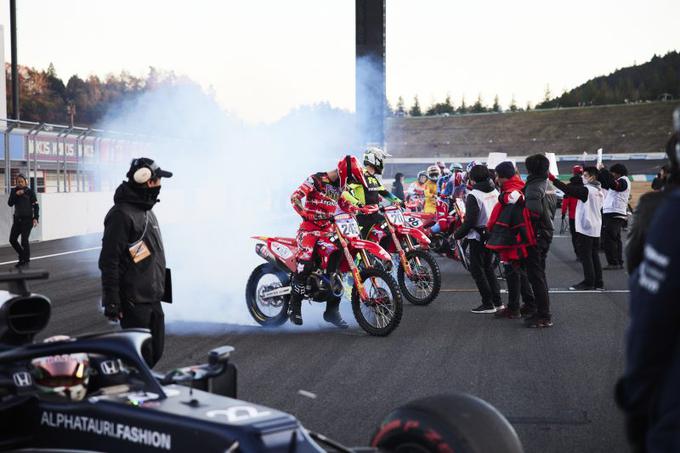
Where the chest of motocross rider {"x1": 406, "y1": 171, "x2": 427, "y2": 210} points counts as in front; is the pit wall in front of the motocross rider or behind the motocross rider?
behind

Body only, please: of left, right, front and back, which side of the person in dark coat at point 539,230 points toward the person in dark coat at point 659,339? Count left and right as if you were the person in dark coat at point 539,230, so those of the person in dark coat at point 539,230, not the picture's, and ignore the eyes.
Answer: left

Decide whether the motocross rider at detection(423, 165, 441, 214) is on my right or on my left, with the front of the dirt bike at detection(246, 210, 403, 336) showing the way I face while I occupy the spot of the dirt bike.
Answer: on my left

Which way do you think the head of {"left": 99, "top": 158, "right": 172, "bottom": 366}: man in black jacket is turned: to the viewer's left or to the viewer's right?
to the viewer's right

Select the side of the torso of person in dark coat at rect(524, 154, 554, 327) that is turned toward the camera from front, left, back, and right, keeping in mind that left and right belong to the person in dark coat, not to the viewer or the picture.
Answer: left

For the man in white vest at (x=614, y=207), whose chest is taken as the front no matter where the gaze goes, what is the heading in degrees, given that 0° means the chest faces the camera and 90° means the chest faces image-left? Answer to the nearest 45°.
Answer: approximately 90°

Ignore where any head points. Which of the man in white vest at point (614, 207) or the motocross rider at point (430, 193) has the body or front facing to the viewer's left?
the man in white vest

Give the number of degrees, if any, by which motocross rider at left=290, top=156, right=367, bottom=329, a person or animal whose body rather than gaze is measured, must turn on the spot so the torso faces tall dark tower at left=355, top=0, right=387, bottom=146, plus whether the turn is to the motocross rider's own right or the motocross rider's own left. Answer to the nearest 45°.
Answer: approximately 135° to the motocross rider's own left

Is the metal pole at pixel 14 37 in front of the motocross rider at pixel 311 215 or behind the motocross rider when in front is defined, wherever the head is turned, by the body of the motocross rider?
behind
